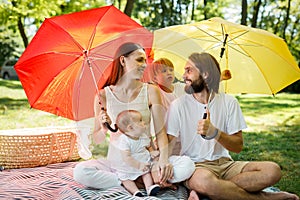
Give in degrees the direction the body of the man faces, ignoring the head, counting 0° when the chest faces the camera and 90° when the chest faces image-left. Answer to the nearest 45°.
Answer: approximately 0°

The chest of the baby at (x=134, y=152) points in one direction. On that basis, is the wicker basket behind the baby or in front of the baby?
behind

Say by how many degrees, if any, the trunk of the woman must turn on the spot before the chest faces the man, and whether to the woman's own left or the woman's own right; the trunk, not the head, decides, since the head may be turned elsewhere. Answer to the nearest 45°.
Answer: approximately 135° to the woman's own left

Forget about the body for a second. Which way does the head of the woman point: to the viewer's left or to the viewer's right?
to the viewer's right

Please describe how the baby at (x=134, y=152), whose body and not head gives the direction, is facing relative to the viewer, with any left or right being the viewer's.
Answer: facing the viewer and to the right of the viewer

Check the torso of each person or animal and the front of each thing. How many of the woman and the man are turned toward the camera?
2

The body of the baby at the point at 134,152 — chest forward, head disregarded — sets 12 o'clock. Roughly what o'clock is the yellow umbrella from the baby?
The yellow umbrella is roughly at 9 o'clock from the baby.

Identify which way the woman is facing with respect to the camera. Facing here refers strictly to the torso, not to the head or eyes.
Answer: toward the camera
